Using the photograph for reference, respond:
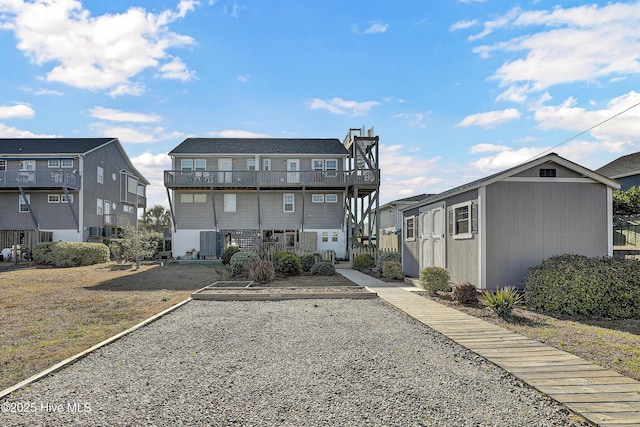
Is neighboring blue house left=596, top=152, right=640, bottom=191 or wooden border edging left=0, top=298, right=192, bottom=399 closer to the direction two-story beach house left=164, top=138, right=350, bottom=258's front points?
the wooden border edging

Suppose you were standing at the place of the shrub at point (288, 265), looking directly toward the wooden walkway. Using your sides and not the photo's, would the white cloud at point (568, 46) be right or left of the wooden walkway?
left

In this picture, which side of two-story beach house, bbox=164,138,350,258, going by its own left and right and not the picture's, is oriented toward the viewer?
front

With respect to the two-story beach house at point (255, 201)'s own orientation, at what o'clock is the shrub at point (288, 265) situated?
The shrub is roughly at 12 o'clock from the two-story beach house.

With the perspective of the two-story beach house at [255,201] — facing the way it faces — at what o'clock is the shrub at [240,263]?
The shrub is roughly at 12 o'clock from the two-story beach house.

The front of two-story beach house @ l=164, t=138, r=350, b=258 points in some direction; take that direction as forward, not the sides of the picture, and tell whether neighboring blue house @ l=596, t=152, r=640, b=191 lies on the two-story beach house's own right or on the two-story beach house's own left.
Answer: on the two-story beach house's own left

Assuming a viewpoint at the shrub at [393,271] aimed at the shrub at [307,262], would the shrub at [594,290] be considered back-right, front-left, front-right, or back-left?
back-left

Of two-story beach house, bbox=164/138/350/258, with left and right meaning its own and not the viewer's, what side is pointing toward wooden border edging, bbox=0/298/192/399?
front
